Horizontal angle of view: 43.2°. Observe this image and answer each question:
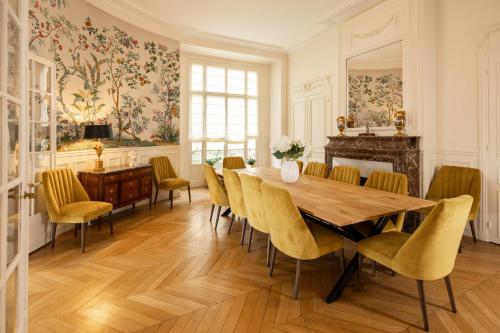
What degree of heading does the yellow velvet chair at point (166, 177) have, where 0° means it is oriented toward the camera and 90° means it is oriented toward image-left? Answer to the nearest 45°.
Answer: approximately 315°

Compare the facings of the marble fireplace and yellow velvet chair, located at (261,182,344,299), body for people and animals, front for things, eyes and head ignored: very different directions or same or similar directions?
very different directions

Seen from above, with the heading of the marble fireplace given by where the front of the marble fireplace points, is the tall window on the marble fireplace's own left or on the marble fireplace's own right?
on the marble fireplace's own right

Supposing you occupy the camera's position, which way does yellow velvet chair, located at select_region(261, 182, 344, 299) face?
facing away from the viewer and to the right of the viewer

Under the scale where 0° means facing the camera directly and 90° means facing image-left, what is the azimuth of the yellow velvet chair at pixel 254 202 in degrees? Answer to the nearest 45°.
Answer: approximately 225°
